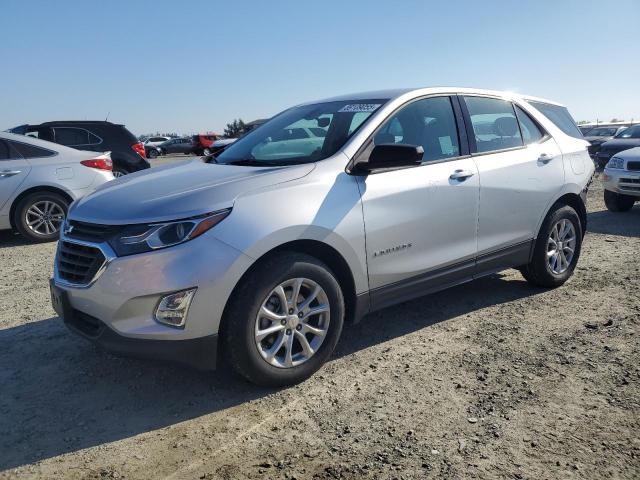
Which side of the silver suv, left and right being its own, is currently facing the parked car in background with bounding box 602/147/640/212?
back

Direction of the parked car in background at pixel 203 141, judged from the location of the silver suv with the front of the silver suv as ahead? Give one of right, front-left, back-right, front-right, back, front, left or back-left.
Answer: back-right

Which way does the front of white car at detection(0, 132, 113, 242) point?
to the viewer's left

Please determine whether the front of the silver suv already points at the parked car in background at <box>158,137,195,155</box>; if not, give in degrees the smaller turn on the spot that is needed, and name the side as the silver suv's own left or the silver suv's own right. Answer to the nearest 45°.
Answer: approximately 135° to the silver suv's own right

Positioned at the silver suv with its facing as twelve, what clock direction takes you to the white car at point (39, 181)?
The white car is roughly at 3 o'clock from the silver suv.

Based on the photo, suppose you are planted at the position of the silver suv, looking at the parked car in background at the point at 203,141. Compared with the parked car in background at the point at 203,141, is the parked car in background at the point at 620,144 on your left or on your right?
right

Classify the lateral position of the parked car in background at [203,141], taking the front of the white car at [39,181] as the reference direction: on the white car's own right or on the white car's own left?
on the white car's own right

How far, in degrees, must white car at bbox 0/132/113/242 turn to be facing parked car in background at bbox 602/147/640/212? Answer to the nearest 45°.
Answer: approximately 180°

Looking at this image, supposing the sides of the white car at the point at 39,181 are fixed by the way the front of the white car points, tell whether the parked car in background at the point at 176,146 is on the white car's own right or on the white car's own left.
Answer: on the white car's own right

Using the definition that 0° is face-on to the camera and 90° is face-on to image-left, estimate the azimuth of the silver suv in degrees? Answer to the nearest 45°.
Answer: approximately 45°
